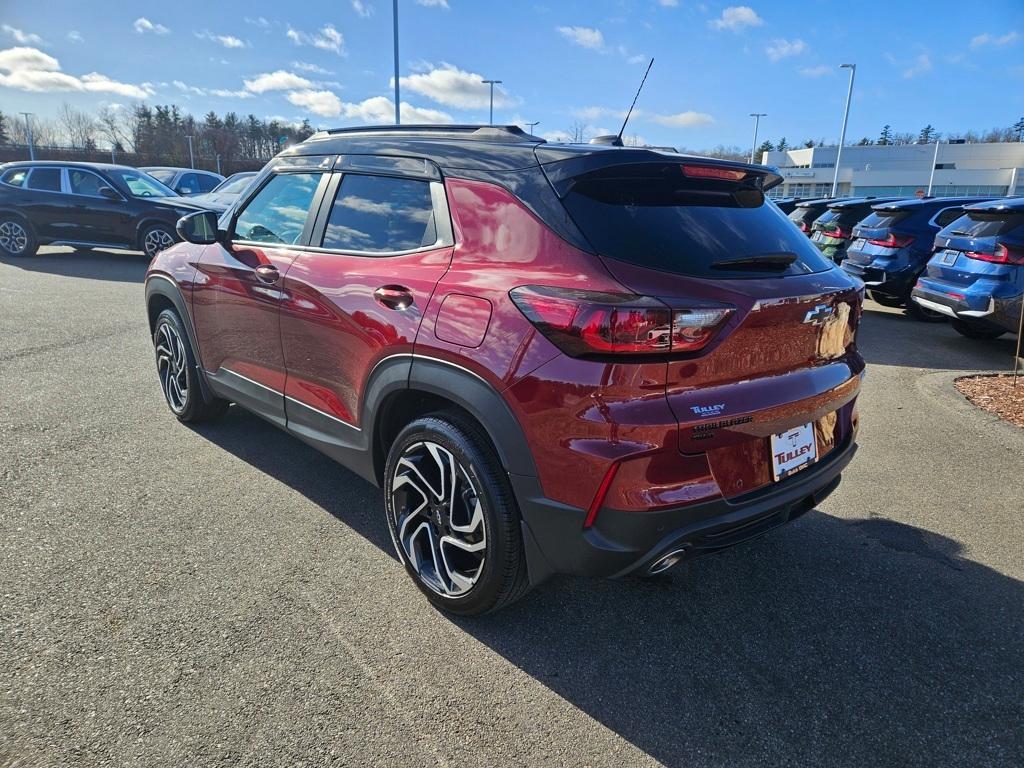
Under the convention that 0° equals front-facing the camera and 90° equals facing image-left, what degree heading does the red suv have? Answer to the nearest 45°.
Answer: approximately 135°

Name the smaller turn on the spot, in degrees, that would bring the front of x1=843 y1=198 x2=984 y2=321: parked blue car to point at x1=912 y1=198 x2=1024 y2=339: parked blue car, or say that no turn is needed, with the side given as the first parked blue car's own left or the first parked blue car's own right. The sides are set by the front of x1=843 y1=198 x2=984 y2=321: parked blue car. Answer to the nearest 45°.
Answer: approximately 135° to the first parked blue car's own right

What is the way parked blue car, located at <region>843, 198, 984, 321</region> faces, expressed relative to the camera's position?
facing away from the viewer and to the right of the viewer

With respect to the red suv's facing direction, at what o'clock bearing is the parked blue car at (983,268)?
The parked blue car is roughly at 3 o'clock from the red suv.

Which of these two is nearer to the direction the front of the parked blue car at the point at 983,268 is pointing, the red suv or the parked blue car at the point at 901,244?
the parked blue car

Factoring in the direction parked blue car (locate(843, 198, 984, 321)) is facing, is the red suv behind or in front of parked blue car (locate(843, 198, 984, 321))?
behind

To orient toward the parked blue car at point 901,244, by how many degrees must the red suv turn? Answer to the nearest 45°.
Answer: approximately 90° to its right

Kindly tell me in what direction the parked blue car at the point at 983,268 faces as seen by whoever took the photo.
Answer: facing away from the viewer and to the right of the viewer

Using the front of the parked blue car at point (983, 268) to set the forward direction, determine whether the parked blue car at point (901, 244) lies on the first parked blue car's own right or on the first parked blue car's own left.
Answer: on the first parked blue car's own left

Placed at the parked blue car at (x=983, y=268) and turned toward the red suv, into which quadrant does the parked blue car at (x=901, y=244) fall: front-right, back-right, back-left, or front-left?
back-right
